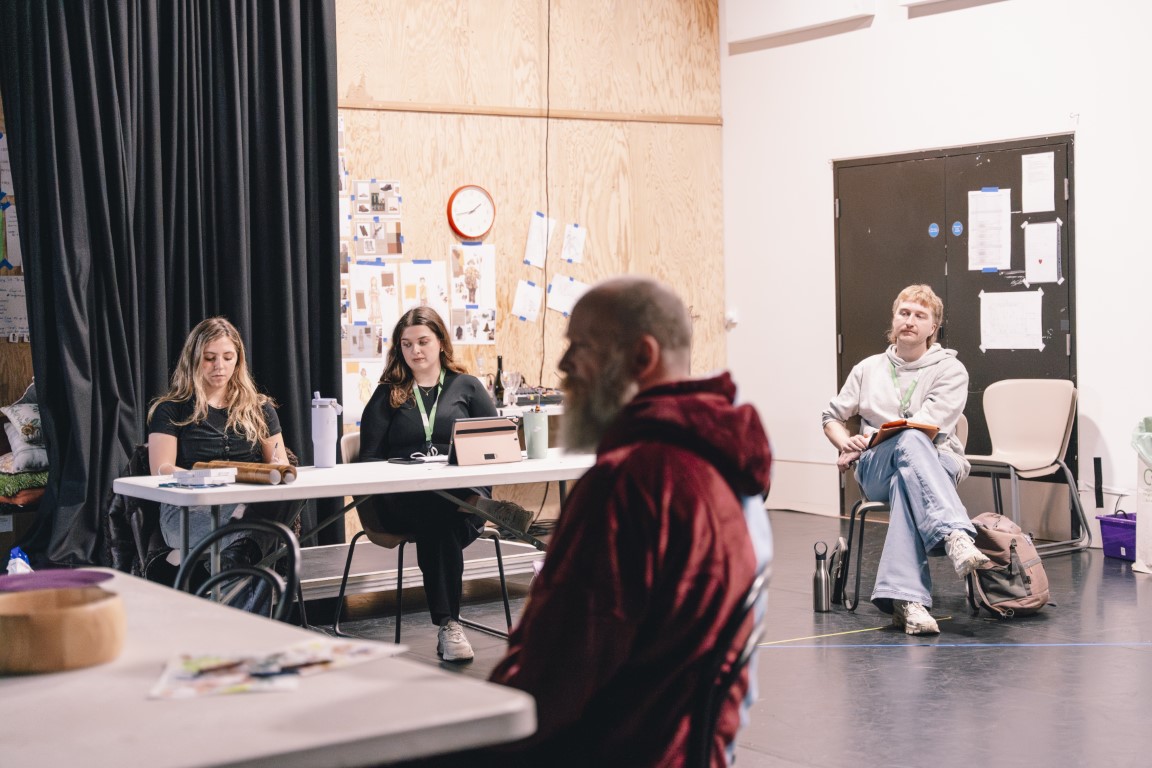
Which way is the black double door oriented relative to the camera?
toward the camera

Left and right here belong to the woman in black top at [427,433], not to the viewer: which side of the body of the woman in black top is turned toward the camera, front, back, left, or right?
front

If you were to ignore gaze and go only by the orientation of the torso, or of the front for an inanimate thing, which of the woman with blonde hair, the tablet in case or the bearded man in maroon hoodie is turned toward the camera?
the woman with blonde hair

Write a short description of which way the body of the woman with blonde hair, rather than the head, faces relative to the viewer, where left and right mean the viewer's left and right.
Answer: facing the viewer

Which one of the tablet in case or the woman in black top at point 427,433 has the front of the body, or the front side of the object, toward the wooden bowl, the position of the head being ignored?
the woman in black top

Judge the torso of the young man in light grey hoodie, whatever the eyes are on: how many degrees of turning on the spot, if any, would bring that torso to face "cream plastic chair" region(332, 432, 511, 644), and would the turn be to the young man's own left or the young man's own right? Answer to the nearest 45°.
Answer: approximately 90° to the young man's own right

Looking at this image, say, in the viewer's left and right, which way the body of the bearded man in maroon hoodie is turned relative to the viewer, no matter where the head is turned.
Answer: facing to the left of the viewer

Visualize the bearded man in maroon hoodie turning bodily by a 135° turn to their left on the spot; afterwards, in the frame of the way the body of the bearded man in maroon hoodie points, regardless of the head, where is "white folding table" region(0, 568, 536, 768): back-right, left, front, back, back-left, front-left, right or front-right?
right

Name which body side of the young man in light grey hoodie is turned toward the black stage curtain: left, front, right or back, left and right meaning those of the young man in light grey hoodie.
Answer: right

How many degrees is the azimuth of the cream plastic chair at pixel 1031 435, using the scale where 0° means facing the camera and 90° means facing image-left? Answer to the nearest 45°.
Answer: approximately 45°

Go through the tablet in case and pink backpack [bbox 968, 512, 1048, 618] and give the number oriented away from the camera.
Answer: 1

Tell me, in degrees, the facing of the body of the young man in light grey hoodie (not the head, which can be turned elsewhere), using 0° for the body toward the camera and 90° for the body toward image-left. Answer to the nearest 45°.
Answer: approximately 0°

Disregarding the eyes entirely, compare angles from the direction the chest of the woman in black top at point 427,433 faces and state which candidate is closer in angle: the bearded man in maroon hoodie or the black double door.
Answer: the bearded man in maroon hoodie

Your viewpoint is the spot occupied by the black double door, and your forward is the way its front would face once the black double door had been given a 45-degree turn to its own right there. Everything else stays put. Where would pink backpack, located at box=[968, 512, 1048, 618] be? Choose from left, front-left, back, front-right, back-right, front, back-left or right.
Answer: front-left

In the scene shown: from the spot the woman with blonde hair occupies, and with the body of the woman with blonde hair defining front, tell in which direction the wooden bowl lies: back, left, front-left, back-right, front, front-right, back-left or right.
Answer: front

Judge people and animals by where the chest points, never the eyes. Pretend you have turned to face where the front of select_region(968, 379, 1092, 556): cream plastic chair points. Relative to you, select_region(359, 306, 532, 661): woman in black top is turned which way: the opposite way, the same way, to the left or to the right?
to the left

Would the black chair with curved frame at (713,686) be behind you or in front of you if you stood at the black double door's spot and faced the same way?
in front

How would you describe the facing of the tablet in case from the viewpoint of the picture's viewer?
facing away from the viewer
